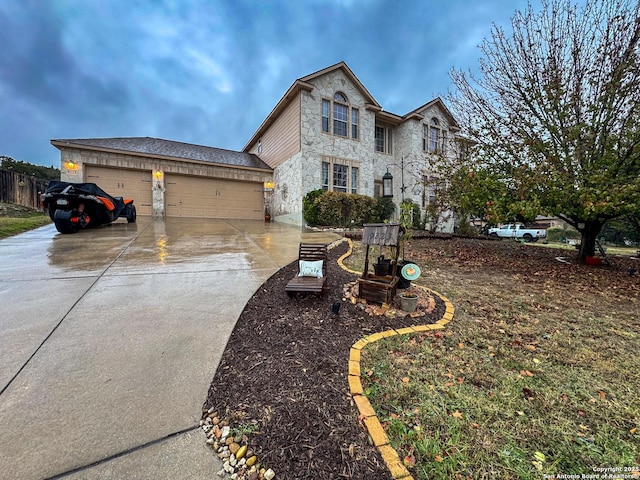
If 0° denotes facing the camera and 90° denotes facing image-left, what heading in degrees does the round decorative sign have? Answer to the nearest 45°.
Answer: approximately 0°

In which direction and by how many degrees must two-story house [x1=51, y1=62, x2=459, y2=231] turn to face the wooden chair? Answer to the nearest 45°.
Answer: approximately 45° to its right

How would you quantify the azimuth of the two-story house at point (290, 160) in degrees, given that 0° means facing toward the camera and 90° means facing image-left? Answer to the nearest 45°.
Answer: approximately 315°

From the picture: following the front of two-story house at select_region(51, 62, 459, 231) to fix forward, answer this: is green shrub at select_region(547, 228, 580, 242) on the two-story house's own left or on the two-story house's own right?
on the two-story house's own left

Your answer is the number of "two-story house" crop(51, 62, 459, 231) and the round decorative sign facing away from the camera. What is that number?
0

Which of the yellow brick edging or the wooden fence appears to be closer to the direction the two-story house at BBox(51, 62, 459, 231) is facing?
the yellow brick edging

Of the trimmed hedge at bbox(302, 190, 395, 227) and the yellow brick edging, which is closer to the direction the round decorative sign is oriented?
the yellow brick edging

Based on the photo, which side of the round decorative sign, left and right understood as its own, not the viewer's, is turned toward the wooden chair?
right

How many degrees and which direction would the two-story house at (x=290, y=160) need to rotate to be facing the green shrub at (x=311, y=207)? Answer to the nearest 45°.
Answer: approximately 45° to its right

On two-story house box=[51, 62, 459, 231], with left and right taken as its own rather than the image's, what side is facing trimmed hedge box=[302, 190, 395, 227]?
front
